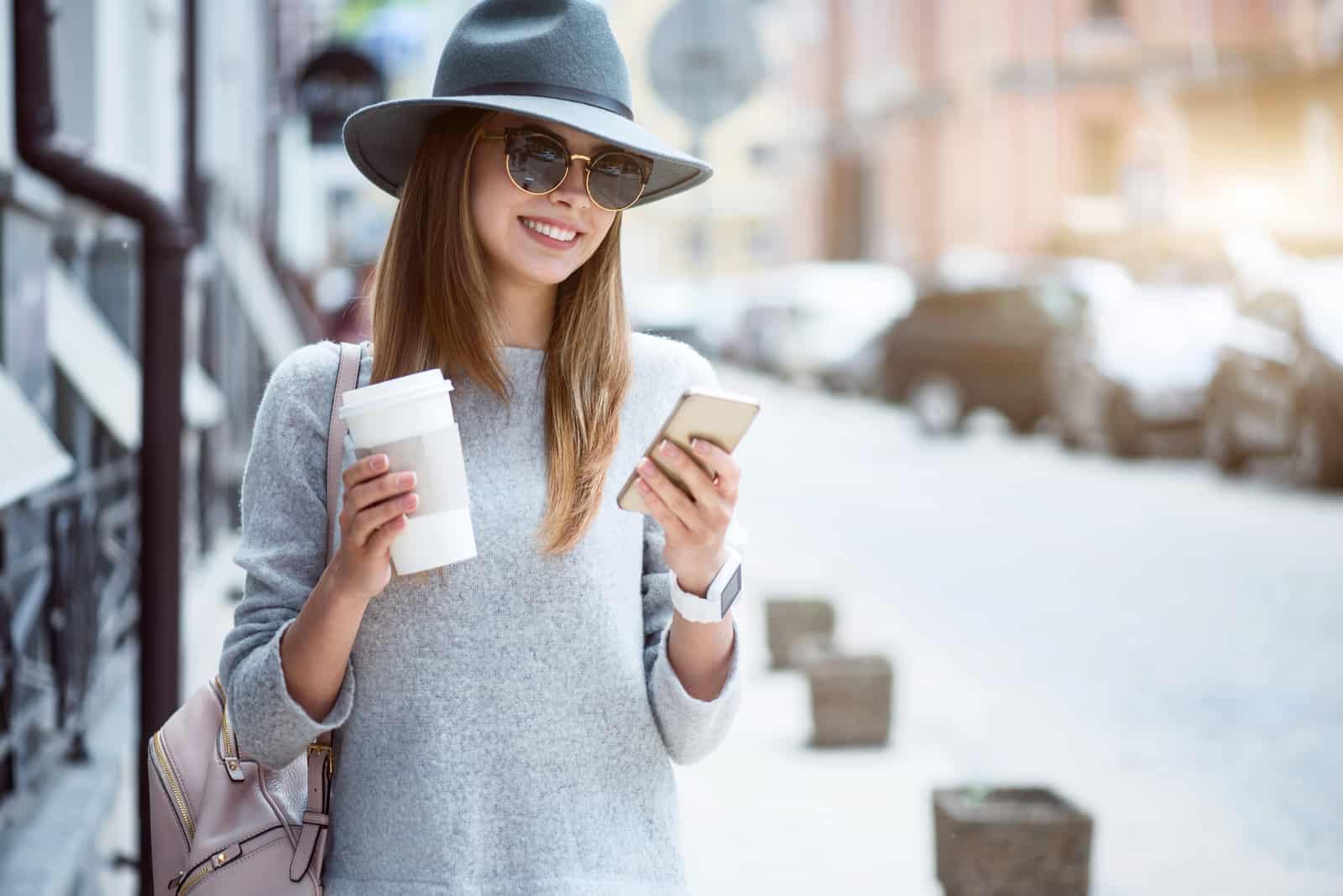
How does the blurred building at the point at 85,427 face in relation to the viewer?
to the viewer's right

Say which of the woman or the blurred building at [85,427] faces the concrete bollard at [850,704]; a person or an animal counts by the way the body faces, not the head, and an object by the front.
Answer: the blurred building

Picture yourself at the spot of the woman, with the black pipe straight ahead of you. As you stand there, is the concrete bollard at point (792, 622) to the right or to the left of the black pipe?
right

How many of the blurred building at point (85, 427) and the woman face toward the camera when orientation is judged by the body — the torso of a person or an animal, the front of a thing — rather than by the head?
1

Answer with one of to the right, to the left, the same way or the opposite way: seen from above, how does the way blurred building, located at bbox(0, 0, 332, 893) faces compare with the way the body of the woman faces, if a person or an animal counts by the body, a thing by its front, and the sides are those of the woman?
to the left

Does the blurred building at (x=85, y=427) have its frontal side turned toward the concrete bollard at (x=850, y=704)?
yes

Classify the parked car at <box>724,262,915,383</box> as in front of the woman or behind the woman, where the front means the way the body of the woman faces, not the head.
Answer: behind
